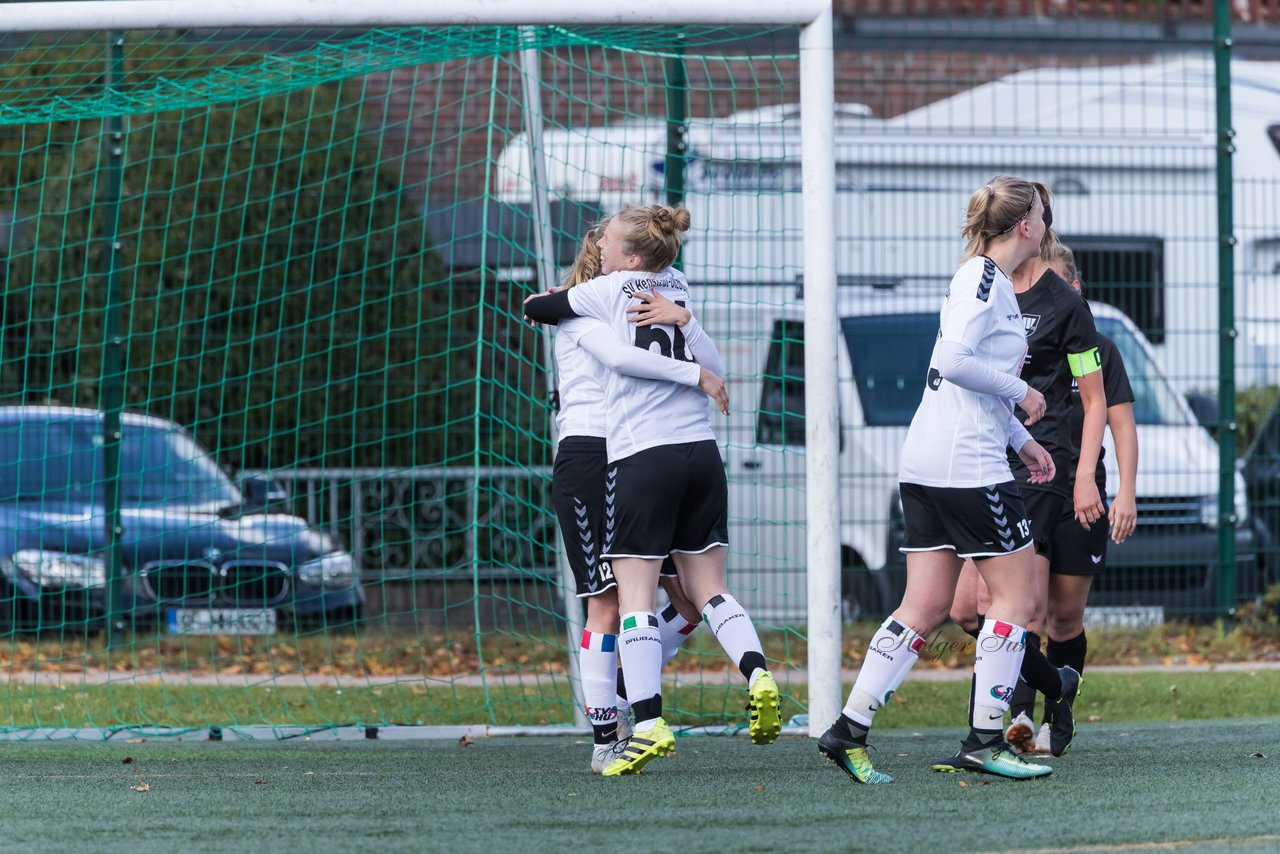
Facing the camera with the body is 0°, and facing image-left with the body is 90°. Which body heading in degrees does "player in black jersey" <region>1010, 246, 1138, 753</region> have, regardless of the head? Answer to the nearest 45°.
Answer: approximately 45°

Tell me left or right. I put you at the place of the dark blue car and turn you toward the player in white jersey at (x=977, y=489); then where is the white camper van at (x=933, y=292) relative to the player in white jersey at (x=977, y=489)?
left

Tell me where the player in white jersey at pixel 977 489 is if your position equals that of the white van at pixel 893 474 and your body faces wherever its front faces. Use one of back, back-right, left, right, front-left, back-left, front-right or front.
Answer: front-right

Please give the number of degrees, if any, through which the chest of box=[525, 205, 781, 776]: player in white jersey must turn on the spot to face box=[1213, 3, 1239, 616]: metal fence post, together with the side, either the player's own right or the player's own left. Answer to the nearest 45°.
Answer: approximately 90° to the player's own right

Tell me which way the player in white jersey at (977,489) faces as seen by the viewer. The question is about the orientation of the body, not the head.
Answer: to the viewer's right

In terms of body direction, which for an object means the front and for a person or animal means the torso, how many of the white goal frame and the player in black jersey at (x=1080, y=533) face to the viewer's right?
0

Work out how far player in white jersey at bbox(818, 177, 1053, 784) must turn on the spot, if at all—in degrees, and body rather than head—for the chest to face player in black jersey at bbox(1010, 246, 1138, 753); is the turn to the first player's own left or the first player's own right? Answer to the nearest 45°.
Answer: approximately 45° to the first player's own left

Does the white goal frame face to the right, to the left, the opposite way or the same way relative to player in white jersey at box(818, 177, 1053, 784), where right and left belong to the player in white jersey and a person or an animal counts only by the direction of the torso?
to the right

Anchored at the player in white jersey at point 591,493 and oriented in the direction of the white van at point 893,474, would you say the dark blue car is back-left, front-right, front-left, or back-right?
front-left

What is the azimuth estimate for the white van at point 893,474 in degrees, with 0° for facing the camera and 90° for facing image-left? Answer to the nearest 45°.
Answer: approximately 315°
